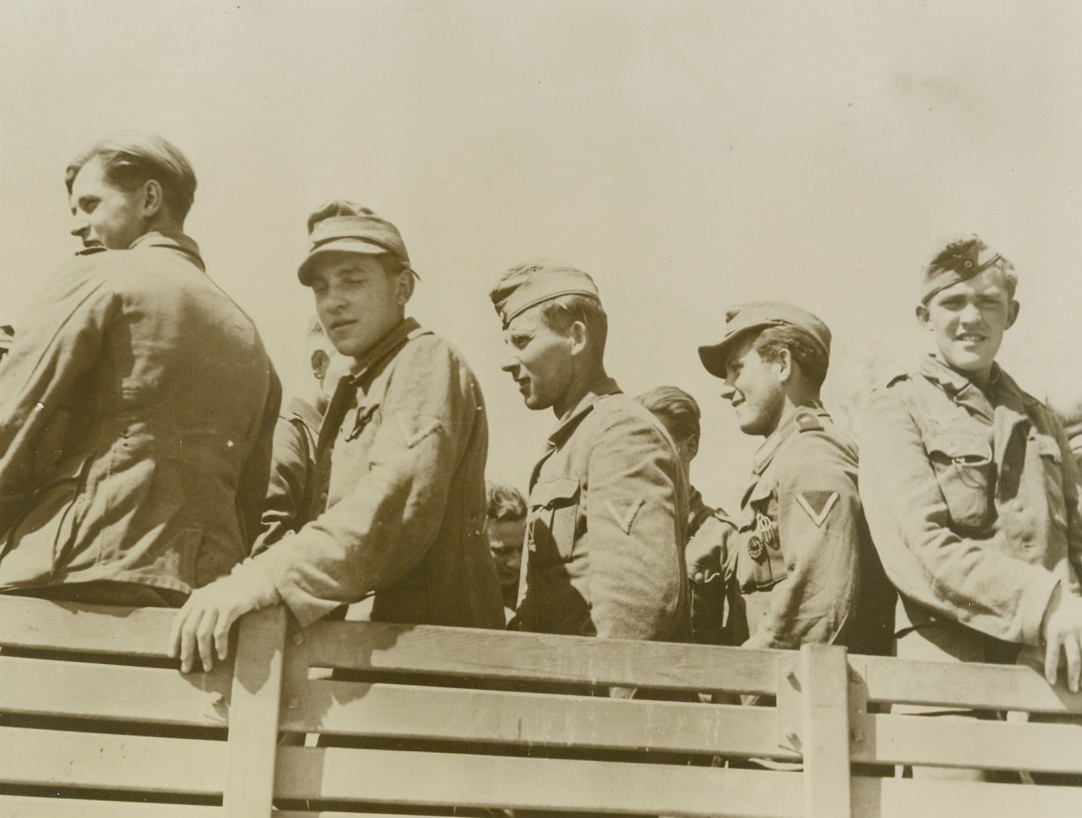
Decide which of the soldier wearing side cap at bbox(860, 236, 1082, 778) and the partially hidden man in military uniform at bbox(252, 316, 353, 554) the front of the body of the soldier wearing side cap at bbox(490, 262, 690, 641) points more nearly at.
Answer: the partially hidden man in military uniform

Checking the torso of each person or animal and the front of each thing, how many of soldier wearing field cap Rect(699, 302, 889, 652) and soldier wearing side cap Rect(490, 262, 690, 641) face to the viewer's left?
2

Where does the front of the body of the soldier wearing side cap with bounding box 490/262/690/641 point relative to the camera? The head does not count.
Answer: to the viewer's left

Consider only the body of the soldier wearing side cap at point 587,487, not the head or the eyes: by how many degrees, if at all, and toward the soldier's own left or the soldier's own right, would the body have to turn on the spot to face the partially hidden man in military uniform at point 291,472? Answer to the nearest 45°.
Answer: approximately 45° to the soldier's own right

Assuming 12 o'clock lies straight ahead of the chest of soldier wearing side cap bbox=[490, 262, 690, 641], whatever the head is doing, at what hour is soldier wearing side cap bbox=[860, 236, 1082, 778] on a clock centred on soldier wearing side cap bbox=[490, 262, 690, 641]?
soldier wearing side cap bbox=[860, 236, 1082, 778] is roughly at 6 o'clock from soldier wearing side cap bbox=[490, 262, 690, 641].

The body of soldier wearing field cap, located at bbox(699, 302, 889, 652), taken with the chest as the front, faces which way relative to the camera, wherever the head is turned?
to the viewer's left

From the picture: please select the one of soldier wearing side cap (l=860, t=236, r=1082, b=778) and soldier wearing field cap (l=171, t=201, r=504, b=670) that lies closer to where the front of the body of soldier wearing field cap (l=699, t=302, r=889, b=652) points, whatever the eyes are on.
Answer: the soldier wearing field cap

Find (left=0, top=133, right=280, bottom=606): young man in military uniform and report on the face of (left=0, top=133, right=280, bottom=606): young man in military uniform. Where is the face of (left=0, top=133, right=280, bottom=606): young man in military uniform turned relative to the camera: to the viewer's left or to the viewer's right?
to the viewer's left

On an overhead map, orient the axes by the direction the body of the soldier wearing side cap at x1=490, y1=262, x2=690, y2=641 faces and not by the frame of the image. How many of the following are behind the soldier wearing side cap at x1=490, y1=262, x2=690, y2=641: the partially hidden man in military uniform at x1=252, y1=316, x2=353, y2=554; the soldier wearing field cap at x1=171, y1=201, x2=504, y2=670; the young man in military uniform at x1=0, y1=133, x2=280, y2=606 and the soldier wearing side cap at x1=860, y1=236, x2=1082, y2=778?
1

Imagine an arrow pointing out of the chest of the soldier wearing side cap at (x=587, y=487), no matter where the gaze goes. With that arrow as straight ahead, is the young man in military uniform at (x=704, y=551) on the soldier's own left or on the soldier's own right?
on the soldier's own right
